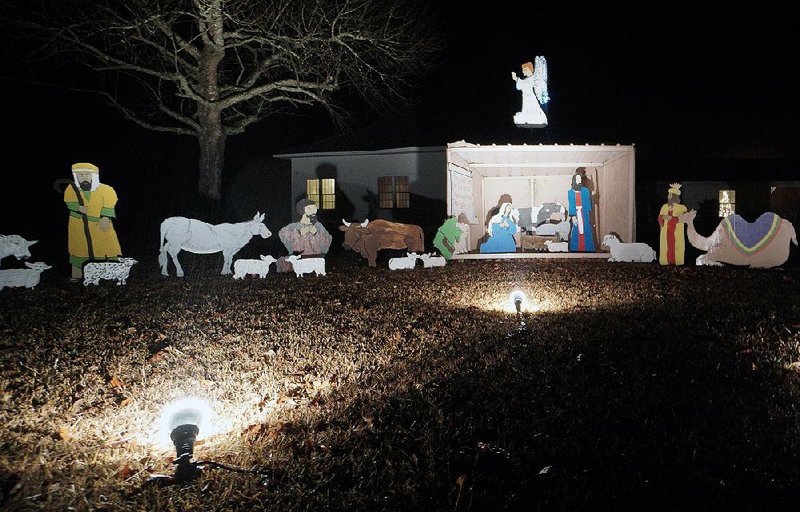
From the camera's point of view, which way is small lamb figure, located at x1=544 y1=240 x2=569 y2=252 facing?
to the viewer's left

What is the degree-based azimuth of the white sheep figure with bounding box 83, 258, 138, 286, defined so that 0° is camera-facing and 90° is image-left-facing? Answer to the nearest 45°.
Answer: approximately 270°

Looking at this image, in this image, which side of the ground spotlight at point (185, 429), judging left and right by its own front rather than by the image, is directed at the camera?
back

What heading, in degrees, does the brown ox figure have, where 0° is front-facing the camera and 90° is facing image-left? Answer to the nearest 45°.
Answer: approximately 90°

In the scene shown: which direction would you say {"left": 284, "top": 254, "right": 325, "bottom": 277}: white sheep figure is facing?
to the viewer's left

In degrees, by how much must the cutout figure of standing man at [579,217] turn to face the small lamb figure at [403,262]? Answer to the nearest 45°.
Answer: approximately 45° to its right

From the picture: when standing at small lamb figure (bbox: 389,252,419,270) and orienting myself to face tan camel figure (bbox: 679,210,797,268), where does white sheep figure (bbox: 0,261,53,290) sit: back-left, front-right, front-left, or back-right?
back-right

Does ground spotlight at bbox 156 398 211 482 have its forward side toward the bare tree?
yes

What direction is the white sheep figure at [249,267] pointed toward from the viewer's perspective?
to the viewer's right

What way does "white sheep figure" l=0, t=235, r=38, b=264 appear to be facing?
to the viewer's right
